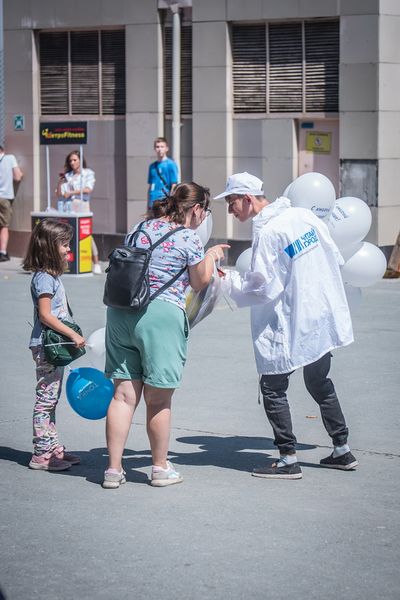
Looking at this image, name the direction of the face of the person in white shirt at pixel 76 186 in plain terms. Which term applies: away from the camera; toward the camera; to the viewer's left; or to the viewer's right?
toward the camera

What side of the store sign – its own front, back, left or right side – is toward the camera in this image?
front

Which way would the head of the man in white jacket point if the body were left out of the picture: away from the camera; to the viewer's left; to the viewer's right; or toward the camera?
to the viewer's left

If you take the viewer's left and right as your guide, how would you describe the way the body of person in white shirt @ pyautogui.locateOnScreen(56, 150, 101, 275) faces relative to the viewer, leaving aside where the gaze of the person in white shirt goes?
facing the viewer

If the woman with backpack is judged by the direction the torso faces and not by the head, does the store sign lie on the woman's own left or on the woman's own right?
on the woman's own left

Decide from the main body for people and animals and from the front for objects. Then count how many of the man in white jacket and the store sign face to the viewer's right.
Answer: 0

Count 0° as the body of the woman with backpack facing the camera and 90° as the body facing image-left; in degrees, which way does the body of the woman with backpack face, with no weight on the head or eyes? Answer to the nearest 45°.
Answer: approximately 225°

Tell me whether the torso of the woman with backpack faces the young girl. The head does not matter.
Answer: no

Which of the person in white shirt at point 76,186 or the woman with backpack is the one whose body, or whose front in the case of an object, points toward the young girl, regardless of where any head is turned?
the person in white shirt

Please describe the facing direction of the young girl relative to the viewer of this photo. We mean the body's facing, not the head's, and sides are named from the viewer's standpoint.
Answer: facing to the right of the viewer

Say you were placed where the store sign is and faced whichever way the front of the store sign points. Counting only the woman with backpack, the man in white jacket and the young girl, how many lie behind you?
0

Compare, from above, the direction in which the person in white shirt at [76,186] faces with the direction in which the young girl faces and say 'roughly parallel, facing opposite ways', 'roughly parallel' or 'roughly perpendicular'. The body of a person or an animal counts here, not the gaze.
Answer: roughly perpendicular

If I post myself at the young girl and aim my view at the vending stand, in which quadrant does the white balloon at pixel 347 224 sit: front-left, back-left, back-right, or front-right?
front-right

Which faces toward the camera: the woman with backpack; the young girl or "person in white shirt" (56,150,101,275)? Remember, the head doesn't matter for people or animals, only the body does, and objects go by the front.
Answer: the person in white shirt

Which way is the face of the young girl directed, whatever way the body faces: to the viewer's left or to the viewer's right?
to the viewer's right

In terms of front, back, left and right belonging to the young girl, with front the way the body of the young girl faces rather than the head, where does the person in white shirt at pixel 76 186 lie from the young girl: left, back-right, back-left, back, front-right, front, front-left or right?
left

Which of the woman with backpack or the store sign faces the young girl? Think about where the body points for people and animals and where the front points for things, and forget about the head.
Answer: the store sign

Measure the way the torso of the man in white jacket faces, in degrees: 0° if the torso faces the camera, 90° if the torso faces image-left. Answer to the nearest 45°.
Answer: approximately 135°

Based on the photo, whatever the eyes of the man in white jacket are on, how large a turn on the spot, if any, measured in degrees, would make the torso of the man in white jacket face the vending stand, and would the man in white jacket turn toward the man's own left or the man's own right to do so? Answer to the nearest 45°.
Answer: approximately 45° to the man's own right
